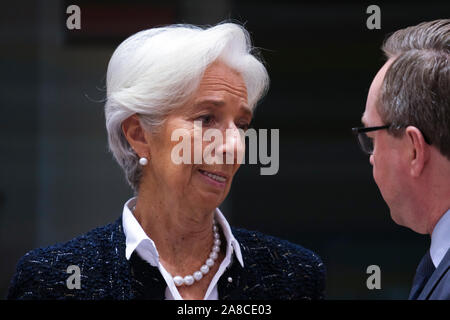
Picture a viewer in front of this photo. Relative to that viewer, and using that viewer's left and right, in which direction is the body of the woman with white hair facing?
facing the viewer and to the right of the viewer

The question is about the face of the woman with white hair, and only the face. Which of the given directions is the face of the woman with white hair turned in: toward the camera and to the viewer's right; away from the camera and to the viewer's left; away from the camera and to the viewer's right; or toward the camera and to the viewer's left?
toward the camera and to the viewer's right
